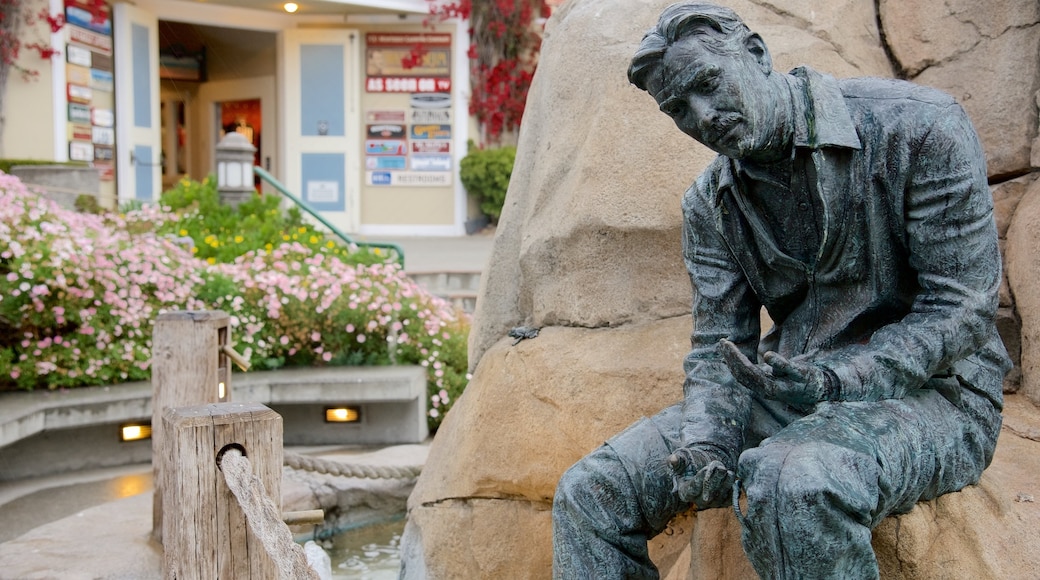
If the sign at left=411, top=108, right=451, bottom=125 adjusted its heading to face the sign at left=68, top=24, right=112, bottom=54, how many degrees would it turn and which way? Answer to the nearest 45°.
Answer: approximately 45° to its right

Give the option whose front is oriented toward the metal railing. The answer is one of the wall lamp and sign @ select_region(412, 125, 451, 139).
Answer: the sign

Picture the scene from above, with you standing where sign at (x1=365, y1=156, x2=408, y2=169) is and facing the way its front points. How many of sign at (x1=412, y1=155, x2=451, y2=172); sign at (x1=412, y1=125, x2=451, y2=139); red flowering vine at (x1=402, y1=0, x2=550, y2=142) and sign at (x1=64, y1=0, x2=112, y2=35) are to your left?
3

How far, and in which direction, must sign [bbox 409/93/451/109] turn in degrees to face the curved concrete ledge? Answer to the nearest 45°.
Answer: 0° — it already faces it

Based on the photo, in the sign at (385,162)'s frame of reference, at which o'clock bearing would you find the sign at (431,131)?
the sign at (431,131) is roughly at 9 o'clock from the sign at (385,162).

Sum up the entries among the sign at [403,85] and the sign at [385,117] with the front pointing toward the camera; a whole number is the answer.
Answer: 2

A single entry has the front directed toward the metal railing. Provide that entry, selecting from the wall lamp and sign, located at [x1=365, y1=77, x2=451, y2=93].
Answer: the sign

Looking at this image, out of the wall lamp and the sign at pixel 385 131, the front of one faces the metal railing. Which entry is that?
the sign

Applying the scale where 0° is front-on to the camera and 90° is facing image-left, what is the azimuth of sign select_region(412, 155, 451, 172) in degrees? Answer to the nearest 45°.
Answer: approximately 0°
